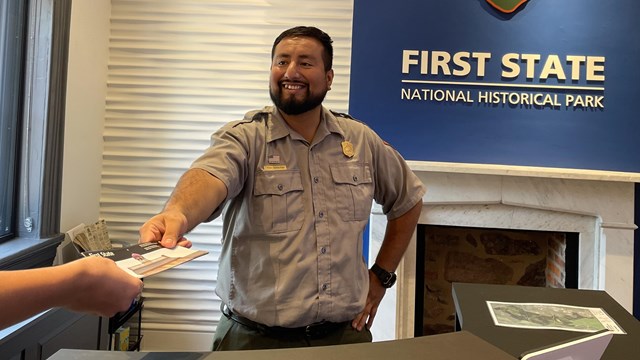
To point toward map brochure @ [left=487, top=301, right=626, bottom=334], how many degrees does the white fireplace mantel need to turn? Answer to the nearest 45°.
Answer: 0° — it already faces it

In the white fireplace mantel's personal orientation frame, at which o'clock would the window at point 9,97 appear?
The window is roughly at 2 o'clock from the white fireplace mantel.

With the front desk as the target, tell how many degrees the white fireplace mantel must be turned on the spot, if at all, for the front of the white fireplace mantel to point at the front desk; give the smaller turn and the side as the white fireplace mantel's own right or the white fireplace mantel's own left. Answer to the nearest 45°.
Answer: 0° — it already faces it

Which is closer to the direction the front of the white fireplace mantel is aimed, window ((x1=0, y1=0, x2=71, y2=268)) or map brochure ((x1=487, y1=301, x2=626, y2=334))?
the map brochure

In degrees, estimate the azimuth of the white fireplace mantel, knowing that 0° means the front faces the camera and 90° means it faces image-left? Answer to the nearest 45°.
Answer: approximately 0°

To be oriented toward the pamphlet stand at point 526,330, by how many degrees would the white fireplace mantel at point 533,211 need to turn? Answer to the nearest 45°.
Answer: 0° — it already faces it

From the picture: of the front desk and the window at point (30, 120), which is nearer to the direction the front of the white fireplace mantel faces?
the front desk
